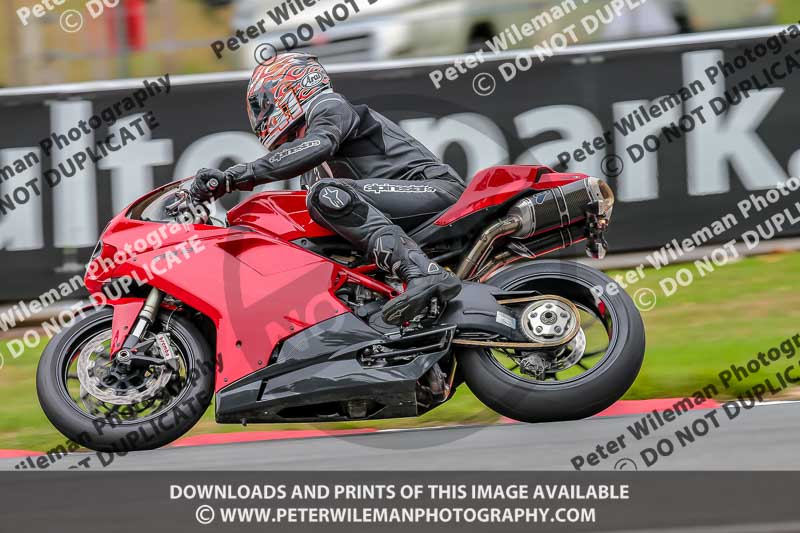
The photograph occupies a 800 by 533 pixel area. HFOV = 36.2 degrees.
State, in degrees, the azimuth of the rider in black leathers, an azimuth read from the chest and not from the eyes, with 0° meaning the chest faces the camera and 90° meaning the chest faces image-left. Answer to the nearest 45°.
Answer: approximately 90°

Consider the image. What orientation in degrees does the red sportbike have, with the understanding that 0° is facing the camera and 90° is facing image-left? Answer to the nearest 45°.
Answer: approximately 90°
